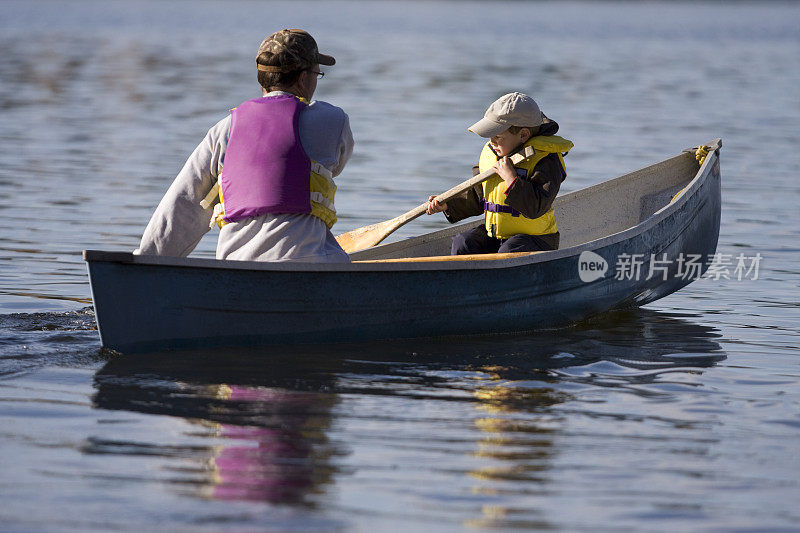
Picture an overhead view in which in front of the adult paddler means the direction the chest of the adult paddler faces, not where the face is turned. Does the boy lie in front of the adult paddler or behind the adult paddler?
in front

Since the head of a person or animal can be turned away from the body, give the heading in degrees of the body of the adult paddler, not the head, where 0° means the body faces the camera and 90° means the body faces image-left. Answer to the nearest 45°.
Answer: approximately 225°

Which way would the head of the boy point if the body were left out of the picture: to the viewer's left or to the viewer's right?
to the viewer's left
